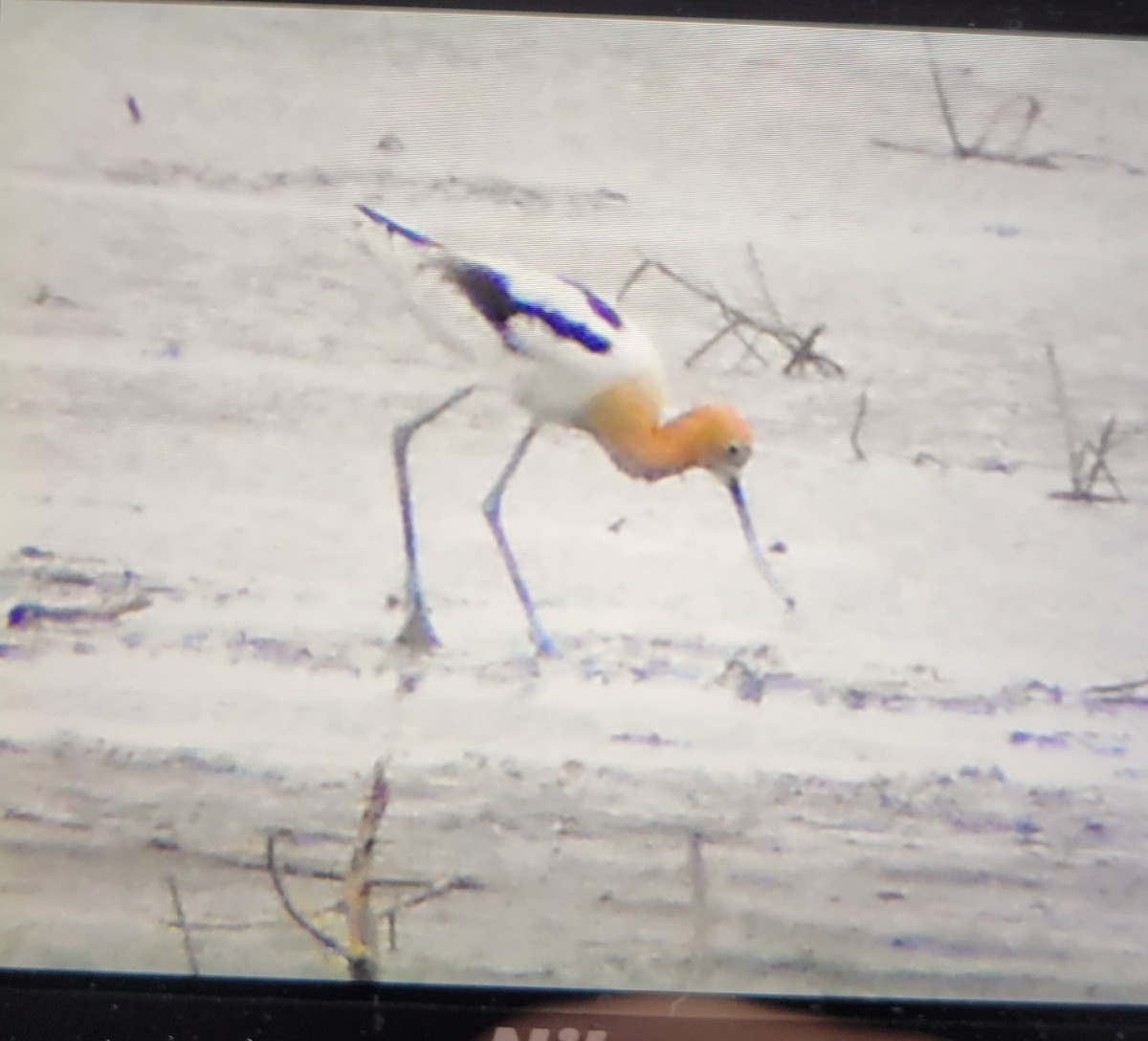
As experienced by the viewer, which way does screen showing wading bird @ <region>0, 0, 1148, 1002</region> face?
facing the viewer
